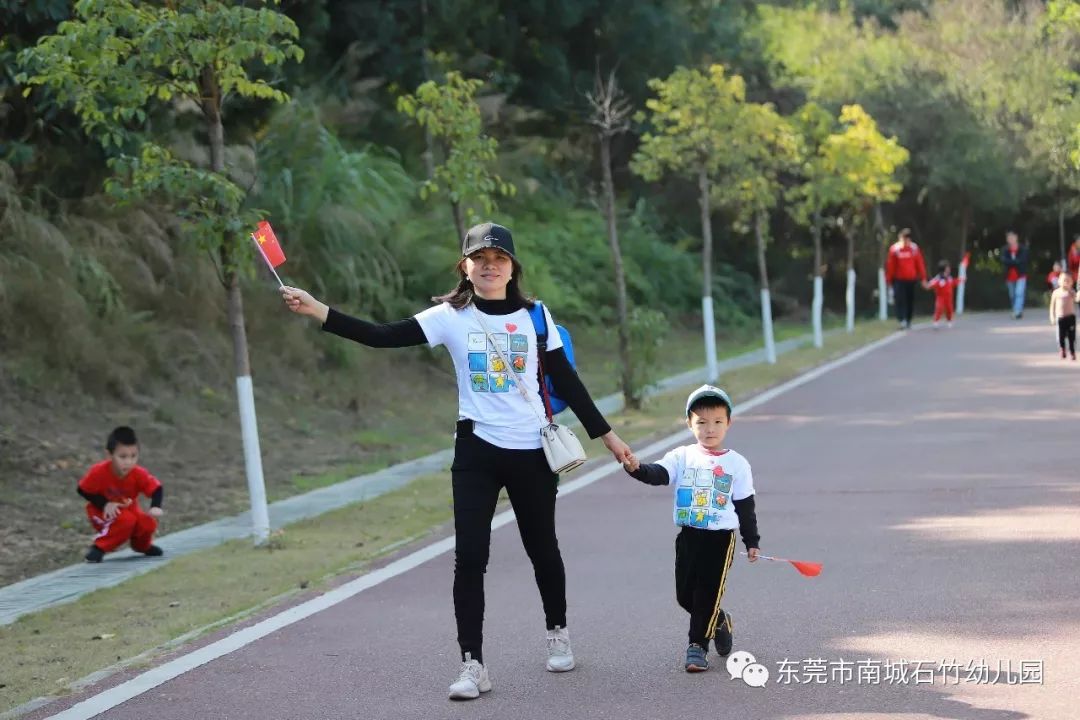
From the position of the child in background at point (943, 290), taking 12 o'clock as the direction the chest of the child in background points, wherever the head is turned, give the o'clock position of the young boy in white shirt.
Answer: The young boy in white shirt is roughly at 12 o'clock from the child in background.

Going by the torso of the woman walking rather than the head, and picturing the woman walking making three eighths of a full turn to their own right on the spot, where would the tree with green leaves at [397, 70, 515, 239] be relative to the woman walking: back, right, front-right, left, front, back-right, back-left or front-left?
front-right

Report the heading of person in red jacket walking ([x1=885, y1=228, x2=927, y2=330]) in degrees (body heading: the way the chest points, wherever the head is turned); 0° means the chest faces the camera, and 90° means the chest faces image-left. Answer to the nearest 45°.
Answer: approximately 0°

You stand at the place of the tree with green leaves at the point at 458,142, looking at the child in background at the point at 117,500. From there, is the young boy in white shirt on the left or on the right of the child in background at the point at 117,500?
left
